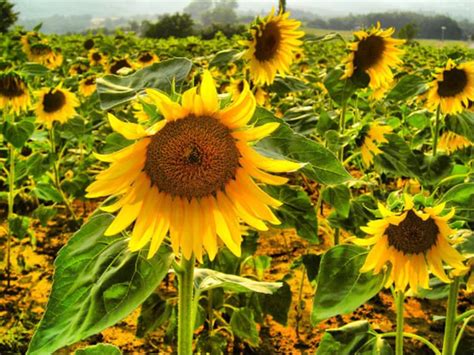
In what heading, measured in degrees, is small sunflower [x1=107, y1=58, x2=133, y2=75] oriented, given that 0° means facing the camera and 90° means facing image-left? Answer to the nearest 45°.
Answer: approximately 0°

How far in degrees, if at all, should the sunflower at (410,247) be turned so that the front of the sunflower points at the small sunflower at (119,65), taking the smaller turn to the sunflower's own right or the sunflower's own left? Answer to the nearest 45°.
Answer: approximately 135° to the sunflower's own right

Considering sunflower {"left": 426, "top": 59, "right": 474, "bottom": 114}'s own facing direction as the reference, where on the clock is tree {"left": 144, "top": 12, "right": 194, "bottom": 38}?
The tree is roughly at 5 o'clock from the sunflower.

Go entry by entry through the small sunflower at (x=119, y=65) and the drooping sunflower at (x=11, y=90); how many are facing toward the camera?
2

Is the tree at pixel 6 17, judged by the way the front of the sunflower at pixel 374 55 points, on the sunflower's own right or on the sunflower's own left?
on the sunflower's own right

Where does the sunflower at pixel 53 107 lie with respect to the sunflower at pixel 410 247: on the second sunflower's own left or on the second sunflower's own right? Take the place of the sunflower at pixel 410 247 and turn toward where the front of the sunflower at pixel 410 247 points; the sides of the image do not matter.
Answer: on the second sunflower's own right

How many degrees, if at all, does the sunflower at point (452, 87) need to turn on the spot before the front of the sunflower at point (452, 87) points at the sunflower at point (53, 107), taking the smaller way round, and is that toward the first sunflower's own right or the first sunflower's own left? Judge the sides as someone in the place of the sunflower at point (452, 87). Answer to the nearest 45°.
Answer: approximately 90° to the first sunflower's own right

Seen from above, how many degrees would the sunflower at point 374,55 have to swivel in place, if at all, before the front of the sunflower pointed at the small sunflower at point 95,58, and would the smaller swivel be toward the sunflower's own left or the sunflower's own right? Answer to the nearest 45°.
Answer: approximately 90° to the sunflower's own right

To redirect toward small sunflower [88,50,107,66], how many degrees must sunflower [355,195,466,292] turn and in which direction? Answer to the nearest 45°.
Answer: approximately 135° to its right
